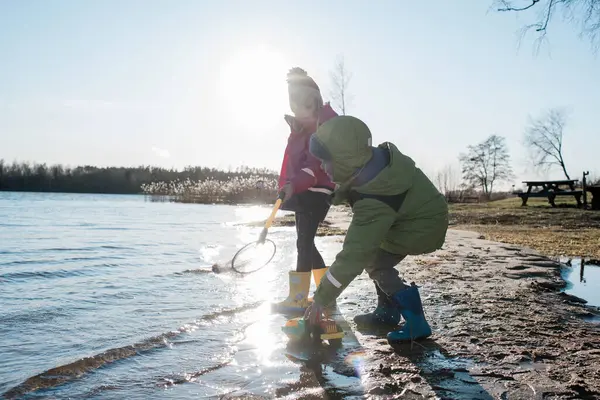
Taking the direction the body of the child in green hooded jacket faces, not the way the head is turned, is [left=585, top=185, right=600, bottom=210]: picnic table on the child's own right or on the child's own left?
on the child's own right

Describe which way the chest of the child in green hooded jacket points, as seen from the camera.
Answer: to the viewer's left

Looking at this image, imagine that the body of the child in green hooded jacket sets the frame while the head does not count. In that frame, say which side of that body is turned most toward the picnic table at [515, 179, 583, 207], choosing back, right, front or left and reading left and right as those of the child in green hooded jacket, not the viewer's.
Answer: right

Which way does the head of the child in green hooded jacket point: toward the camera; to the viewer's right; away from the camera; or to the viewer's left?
to the viewer's left
